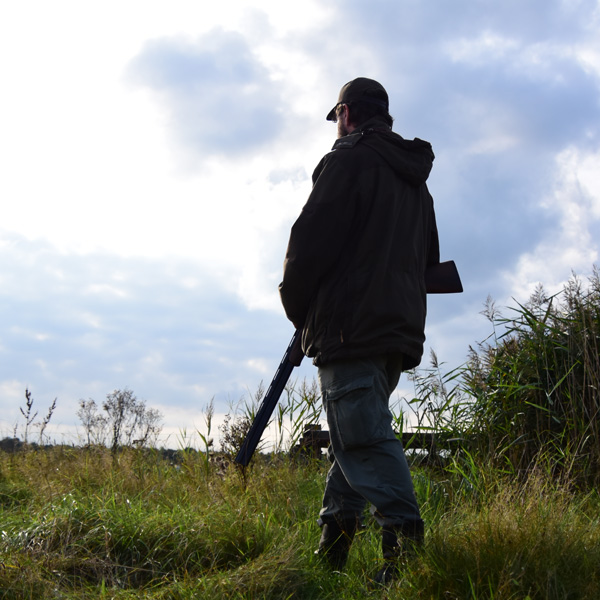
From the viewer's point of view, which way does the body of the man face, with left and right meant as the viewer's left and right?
facing away from the viewer and to the left of the viewer
